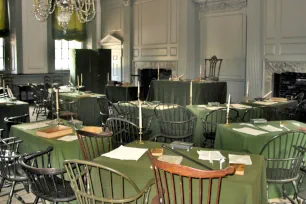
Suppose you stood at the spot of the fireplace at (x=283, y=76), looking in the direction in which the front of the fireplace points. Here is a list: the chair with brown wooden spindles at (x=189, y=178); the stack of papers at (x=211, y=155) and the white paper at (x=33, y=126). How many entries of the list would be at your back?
0

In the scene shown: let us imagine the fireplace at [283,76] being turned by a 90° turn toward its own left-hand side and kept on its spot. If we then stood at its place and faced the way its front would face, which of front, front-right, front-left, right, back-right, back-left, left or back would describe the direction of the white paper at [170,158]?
right

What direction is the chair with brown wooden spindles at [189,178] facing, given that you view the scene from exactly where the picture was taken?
facing away from the viewer and to the right of the viewer

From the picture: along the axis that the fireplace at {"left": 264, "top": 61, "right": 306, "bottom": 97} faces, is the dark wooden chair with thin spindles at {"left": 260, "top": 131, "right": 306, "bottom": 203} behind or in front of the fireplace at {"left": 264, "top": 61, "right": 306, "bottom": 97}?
in front

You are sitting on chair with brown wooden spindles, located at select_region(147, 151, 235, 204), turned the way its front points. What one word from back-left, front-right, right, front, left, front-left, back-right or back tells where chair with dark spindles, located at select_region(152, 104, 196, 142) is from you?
front-left

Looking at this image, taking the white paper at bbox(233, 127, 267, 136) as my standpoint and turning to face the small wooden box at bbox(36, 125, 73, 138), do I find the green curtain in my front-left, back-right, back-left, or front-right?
front-right

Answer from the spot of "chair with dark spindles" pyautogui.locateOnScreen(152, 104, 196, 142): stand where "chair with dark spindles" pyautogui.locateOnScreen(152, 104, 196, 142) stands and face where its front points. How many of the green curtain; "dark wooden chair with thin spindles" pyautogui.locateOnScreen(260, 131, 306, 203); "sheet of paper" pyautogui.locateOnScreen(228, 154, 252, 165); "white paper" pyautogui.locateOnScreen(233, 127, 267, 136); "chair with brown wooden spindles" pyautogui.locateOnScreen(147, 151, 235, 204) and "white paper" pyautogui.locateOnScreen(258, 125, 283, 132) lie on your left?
1

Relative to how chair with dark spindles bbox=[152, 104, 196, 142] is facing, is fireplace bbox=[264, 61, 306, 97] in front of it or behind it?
in front

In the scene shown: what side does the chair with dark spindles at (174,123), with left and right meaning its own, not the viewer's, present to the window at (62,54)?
left

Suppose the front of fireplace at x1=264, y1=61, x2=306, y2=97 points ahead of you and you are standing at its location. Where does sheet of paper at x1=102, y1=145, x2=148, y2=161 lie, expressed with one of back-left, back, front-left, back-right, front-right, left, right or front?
front

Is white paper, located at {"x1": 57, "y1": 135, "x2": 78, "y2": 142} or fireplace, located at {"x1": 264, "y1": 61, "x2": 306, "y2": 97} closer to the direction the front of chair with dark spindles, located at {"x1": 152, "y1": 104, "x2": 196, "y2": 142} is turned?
the fireplace

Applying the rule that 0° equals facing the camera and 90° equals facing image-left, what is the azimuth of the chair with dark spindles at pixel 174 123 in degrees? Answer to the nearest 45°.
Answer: approximately 225°

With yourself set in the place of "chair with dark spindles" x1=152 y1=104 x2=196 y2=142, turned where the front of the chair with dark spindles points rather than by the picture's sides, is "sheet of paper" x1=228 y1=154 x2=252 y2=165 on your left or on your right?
on your right

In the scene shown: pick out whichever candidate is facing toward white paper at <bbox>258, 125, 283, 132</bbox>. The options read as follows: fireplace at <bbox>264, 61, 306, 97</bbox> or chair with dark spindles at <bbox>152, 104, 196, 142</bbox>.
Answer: the fireplace

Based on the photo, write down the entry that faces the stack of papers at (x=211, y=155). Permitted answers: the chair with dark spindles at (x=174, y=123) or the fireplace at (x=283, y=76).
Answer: the fireplace
